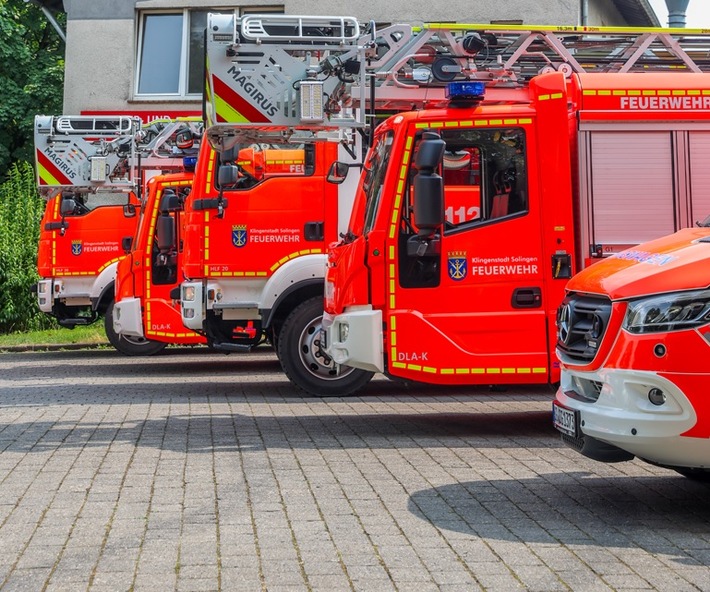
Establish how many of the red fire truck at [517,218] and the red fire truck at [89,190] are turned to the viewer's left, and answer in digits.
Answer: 2

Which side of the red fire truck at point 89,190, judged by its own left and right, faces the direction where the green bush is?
right

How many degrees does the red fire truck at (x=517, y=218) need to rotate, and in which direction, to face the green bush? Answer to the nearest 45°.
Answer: approximately 45° to its right

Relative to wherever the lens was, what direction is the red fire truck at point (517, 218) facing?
facing to the left of the viewer

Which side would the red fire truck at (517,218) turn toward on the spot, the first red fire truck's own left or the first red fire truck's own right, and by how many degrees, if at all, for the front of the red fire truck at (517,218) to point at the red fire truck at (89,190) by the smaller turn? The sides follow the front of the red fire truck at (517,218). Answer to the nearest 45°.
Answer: approximately 45° to the first red fire truck's own right

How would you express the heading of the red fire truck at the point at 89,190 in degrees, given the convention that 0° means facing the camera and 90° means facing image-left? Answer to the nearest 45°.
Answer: approximately 90°
